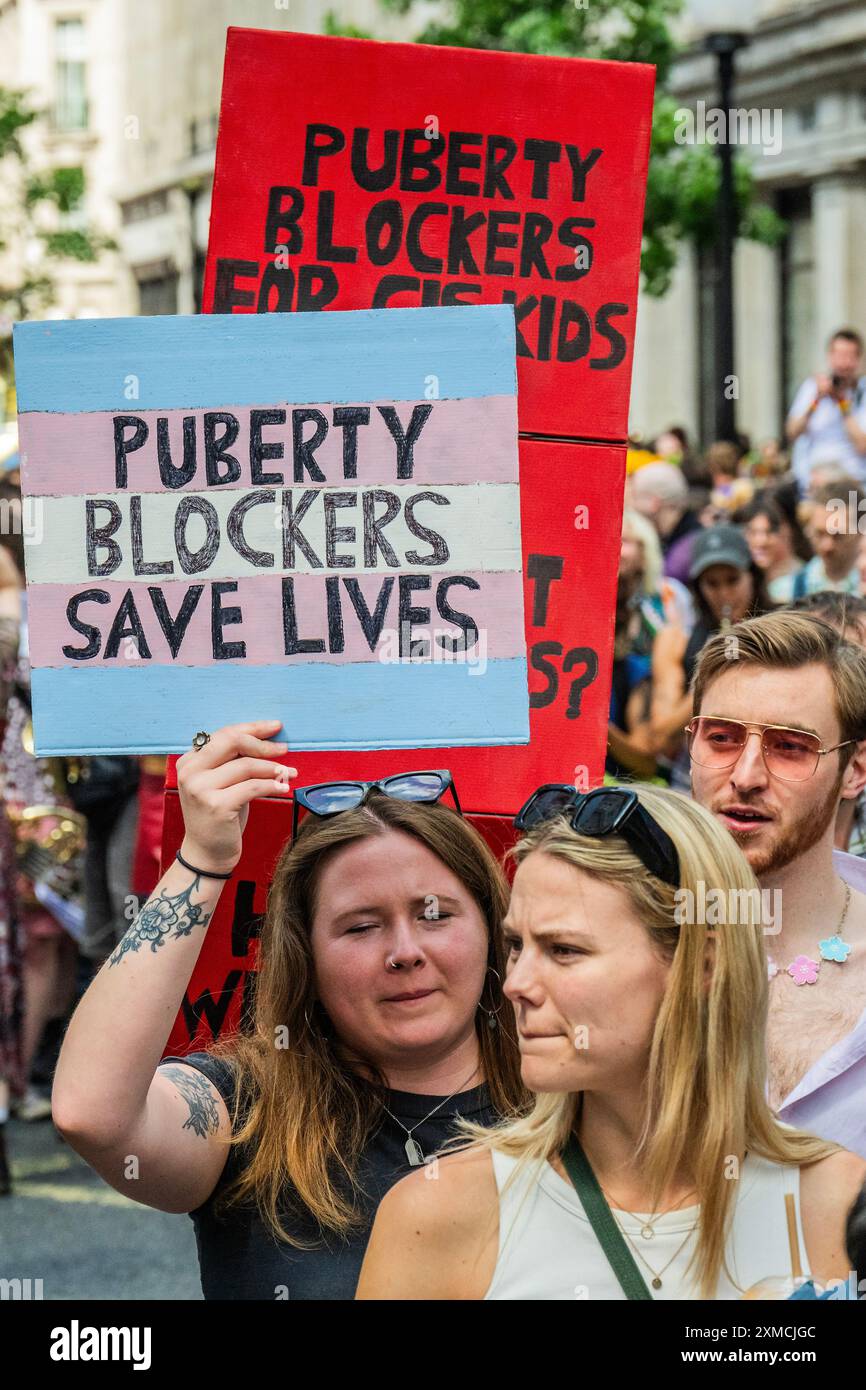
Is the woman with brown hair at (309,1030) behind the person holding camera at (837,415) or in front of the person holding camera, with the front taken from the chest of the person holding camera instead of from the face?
in front

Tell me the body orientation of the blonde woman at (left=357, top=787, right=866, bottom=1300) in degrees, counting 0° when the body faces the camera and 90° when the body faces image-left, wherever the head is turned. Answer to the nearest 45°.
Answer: approximately 0°

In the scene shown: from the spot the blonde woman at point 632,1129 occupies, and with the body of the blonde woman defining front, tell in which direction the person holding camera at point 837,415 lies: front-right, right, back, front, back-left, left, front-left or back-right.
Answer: back

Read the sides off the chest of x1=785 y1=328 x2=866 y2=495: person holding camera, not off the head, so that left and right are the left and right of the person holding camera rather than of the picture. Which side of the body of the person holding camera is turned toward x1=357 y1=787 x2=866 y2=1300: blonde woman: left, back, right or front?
front

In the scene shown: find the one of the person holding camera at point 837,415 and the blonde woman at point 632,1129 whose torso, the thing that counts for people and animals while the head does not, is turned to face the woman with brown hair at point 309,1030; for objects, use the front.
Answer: the person holding camera
